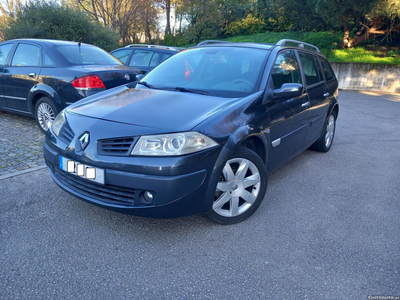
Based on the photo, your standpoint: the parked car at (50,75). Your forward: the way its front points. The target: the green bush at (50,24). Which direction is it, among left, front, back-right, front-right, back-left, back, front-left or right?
front-right

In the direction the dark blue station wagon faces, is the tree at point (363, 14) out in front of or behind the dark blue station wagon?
behind

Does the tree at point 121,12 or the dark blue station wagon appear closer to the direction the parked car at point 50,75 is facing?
the tree

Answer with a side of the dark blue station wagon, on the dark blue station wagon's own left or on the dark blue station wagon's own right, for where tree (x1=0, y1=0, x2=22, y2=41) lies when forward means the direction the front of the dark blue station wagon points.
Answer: on the dark blue station wagon's own right

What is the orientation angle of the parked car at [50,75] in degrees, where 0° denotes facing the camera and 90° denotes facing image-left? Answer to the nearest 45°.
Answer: approximately 135°

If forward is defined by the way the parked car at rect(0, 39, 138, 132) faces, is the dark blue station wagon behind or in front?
behind

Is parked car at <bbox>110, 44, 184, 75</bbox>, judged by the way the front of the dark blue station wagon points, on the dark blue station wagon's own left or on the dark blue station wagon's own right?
on the dark blue station wagon's own right

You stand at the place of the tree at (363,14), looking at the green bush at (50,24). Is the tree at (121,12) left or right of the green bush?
right

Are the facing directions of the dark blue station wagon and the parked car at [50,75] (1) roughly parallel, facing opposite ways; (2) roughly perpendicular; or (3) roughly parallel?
roughly perpendicular

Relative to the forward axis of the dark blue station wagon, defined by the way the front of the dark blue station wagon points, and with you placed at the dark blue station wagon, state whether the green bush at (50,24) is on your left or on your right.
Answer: on your right

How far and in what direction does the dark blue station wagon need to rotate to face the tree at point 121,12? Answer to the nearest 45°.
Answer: approximately 135° to its right

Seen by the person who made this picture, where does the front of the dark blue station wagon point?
facing the viewer and to the left of the viewer

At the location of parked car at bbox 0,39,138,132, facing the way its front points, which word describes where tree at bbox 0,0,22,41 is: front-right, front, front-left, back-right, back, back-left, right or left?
front-right

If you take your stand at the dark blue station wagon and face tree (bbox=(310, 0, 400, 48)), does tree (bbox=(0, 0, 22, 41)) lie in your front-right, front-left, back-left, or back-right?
front-left
